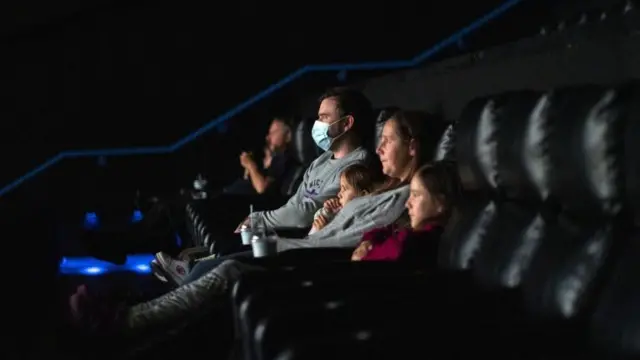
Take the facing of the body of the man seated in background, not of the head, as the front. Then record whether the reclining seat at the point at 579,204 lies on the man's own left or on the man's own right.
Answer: on the man's own left

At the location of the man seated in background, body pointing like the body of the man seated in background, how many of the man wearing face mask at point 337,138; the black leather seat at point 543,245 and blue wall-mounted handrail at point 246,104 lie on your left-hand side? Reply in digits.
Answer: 2

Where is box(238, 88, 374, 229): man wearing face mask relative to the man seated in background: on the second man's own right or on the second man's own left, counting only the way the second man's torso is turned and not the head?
on the second man's own left

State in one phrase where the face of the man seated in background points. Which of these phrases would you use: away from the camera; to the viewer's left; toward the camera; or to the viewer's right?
to the viewer's left

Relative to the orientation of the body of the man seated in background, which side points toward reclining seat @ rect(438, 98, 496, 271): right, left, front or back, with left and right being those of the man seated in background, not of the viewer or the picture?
left

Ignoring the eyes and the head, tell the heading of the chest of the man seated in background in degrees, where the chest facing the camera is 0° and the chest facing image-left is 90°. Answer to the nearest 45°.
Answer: approximately 90°

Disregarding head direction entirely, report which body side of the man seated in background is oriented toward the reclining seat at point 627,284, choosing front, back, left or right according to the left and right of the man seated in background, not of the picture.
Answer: left

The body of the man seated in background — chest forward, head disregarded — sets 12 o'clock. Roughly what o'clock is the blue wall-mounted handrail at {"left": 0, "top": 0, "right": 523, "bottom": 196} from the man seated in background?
The blue wall-mounted handrail is roughly at 3 o'clock from the man seated in background.

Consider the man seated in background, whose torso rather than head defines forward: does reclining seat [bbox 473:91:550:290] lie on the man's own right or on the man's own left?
on the man's own left

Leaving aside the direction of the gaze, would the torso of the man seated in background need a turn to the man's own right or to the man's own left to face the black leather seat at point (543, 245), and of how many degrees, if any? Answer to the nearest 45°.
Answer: approximately 90° to the man's own left
